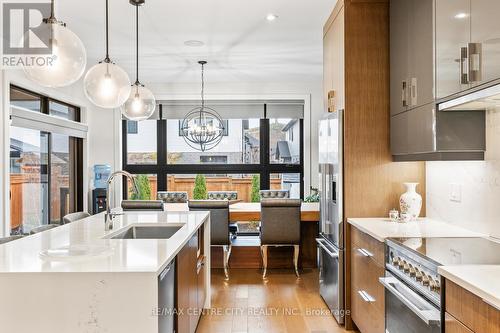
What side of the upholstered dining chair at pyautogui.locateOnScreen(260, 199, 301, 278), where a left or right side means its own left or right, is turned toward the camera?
back

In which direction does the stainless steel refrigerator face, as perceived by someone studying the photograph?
facing to the left of the viewer

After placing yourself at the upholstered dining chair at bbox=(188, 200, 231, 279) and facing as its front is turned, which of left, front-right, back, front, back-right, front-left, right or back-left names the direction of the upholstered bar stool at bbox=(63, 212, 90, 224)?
back-left

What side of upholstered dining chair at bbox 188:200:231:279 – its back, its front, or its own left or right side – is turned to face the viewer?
back

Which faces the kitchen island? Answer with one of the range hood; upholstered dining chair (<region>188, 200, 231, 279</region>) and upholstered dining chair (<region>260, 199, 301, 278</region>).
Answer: the range hood

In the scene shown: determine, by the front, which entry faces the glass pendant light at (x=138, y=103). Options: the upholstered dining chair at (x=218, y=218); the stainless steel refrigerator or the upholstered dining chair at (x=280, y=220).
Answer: the stainless steel refrigerator

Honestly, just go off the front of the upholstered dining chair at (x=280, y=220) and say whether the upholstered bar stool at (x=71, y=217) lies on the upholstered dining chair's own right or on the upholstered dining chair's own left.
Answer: on the upholstered dining chair's own left

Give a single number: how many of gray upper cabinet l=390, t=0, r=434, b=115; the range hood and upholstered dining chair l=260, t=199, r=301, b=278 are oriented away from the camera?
1

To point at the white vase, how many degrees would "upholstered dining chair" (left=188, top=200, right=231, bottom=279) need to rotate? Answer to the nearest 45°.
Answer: approximately 135° to its right

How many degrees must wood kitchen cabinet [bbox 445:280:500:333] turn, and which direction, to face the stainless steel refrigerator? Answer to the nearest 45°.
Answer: approximately 45° to its right

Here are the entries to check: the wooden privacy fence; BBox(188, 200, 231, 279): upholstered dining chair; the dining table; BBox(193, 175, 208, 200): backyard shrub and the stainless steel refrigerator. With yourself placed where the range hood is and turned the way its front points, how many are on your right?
5

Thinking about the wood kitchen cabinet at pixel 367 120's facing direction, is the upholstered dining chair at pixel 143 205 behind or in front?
in front

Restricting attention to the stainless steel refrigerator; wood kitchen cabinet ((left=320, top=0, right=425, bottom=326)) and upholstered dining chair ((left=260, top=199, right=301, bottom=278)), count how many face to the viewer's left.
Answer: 2

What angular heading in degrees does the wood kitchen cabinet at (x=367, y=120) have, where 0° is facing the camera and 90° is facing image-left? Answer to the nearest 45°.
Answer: approximately 90°

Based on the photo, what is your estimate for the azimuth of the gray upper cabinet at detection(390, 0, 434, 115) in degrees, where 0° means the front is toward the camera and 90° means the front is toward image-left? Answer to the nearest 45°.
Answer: approximately 90°
